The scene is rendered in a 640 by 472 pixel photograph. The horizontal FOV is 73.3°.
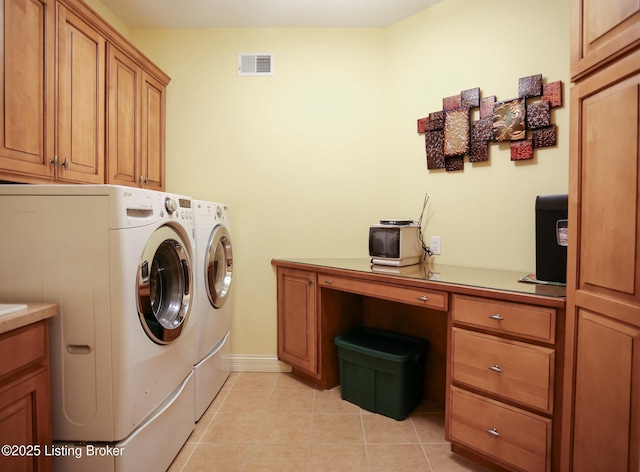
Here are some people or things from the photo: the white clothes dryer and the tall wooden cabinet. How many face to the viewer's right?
1

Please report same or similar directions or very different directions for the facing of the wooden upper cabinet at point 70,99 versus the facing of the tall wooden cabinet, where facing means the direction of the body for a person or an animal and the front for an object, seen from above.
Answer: very different directions

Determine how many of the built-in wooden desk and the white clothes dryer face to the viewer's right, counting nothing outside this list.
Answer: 1

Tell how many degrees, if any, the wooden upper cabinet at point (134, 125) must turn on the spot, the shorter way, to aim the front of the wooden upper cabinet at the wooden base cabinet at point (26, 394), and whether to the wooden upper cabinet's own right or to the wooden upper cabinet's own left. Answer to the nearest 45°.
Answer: approximately 45° to the wooden upper cabinet's own right

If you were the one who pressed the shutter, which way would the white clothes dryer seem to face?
facing to the right of the viewer

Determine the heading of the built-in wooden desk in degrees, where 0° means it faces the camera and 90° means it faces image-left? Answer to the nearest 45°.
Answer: approximately 45°

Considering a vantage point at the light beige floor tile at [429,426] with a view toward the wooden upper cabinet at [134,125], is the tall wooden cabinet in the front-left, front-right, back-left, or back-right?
back-left

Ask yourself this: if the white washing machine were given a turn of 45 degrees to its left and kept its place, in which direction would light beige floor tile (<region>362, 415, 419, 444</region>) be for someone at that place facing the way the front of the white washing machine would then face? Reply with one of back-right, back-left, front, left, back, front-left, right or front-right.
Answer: front

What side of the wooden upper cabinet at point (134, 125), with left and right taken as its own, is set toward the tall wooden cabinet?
front

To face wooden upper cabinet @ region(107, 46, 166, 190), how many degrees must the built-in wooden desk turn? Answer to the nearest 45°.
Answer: approximately 45° to its right
